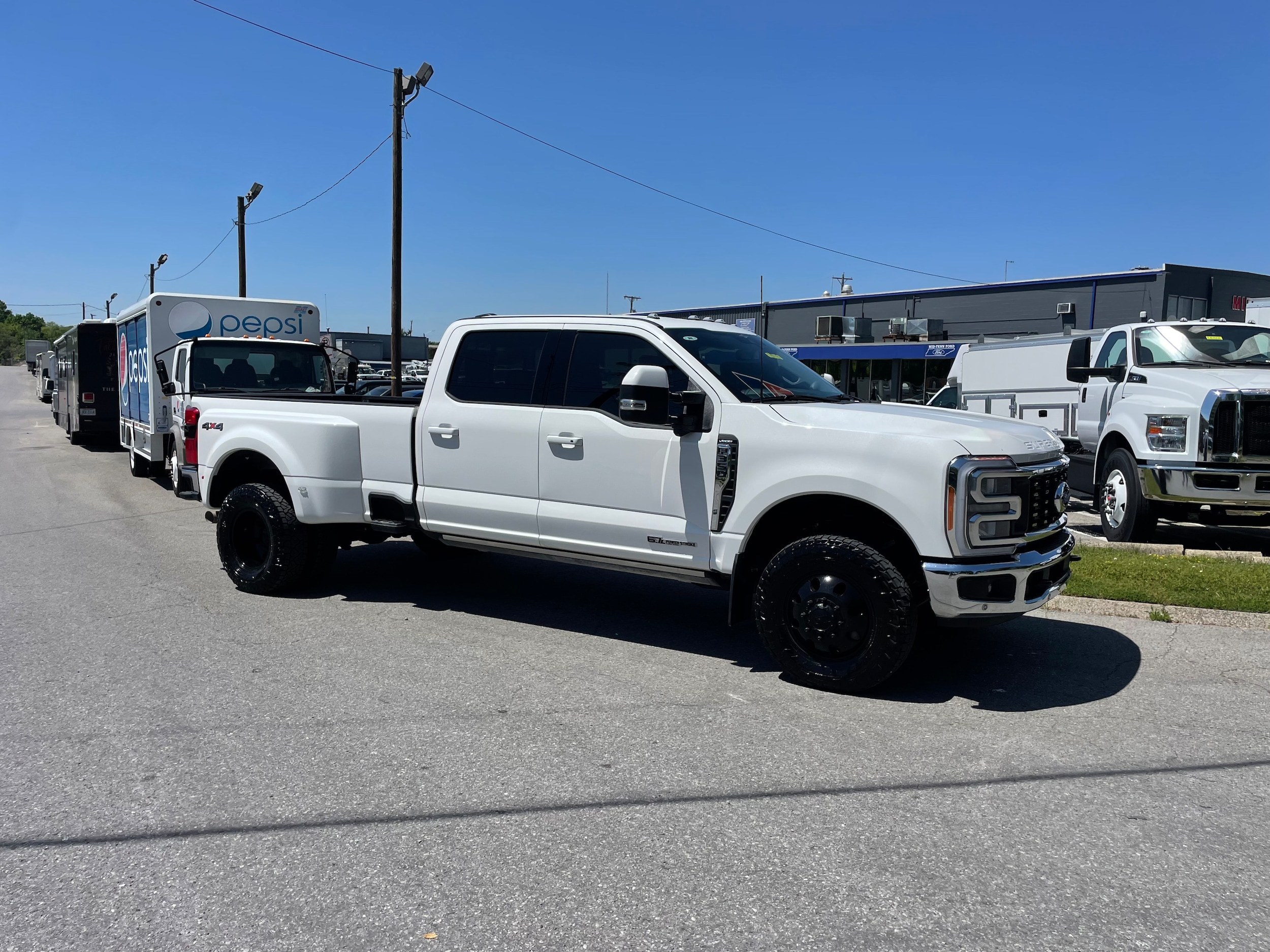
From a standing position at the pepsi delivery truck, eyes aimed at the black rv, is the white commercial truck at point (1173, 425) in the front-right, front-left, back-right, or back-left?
back-right

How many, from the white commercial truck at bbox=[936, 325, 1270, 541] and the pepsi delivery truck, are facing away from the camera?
0

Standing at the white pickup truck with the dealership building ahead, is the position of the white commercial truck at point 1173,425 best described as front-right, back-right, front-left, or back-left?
front-right

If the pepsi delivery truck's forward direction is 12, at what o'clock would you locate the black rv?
The black rv is roughly at 7 o'clock from the pepsi delivery truck.

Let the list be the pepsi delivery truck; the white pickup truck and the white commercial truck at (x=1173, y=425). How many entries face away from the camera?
0

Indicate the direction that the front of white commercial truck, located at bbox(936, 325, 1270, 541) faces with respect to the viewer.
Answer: facing the viewer and to the right of the viewer

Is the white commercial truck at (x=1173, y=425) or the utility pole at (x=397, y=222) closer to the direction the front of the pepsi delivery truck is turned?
the white commercial truck

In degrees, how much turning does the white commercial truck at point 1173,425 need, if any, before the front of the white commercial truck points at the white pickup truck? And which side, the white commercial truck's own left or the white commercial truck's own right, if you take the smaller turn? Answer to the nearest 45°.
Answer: approximately 90° to the white commercial truck's own right

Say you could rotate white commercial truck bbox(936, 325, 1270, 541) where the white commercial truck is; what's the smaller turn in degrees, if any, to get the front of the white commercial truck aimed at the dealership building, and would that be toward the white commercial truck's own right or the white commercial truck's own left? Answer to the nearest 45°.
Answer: approximately 135° to the white commercial truck's own left

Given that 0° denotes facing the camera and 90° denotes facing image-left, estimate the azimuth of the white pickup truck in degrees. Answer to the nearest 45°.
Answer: approximately 315°

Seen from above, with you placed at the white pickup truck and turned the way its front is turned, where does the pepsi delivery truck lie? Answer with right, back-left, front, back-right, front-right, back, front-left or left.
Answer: back

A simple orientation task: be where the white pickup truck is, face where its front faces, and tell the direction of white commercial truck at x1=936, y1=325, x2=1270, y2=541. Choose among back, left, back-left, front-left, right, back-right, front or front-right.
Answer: left

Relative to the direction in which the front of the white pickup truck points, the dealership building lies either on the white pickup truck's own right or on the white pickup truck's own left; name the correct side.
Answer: on the white pickup truck's own left
